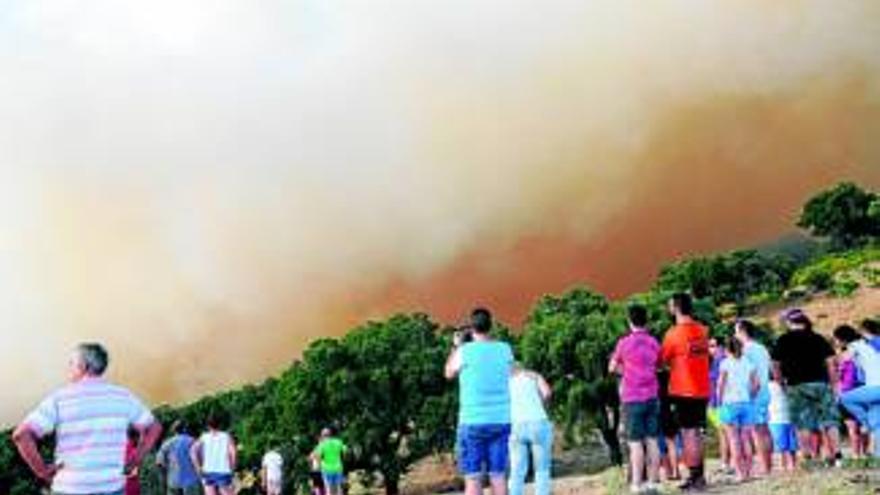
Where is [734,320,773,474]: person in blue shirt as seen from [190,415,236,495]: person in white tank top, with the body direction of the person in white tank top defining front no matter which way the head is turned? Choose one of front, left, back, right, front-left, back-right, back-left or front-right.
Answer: back-right

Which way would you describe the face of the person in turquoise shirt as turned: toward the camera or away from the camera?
away from the camera

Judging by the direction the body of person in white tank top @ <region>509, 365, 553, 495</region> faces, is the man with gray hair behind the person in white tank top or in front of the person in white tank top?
behind

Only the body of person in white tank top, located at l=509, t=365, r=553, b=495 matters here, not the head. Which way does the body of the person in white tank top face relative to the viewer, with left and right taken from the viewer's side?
facing away from the viewer

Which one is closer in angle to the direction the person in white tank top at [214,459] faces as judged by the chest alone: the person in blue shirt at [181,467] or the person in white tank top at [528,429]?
the person in blue shirt

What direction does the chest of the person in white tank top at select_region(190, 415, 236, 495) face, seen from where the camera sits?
away from the camera

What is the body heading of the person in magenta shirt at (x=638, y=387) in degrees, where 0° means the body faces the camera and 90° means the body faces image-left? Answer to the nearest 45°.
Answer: approximately 180°

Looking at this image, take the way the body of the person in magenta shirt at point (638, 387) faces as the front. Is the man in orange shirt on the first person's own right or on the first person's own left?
on the first person's own right

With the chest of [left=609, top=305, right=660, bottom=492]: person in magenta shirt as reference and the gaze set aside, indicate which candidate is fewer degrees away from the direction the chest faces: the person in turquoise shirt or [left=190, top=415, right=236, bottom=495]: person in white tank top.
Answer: the person in white tank top

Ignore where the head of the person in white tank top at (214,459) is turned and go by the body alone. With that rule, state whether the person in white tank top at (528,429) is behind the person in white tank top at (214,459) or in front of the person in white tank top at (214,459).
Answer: behind
